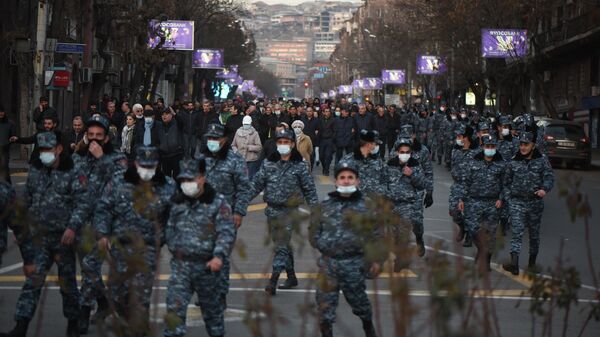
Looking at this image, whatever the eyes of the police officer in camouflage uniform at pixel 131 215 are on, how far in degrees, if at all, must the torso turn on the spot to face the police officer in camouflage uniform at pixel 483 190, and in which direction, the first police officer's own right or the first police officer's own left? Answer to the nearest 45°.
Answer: approximately 135° to the first police officer's own left

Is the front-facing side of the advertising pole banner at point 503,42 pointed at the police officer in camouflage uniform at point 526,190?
yes

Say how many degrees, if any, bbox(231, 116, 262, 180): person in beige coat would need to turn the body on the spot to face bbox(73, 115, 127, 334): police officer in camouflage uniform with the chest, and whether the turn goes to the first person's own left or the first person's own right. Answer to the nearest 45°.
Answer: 0° — they already face them

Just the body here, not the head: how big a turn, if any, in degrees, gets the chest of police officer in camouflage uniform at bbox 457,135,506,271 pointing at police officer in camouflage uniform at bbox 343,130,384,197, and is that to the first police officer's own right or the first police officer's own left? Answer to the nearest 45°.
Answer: approximately 45° to the first police officer's own right

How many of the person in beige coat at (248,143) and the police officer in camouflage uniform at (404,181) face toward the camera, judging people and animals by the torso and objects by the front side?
2

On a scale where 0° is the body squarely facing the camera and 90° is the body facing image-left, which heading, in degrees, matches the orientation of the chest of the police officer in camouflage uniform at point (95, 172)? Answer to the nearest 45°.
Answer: approximately 0°
